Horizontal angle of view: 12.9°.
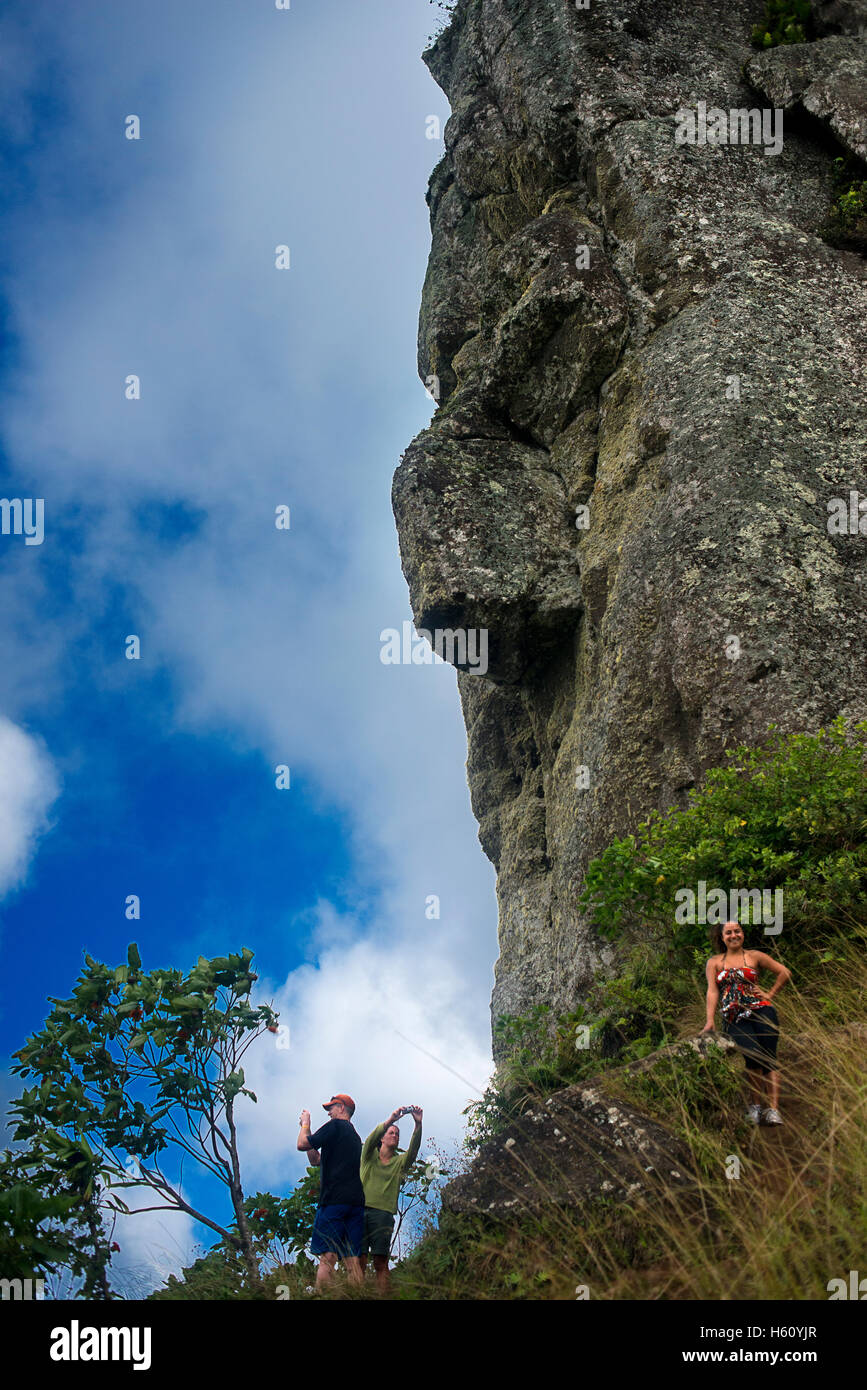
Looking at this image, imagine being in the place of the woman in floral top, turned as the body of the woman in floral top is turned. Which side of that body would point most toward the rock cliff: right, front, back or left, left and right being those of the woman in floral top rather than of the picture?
back

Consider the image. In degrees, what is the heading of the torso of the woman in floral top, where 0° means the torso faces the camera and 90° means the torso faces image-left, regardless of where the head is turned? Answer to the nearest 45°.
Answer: approximately 0°

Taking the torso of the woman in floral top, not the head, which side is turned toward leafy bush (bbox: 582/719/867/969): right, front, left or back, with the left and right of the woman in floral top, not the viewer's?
back
